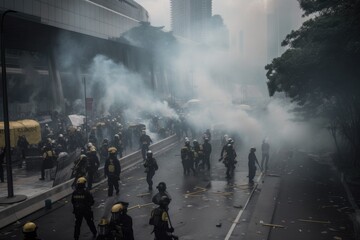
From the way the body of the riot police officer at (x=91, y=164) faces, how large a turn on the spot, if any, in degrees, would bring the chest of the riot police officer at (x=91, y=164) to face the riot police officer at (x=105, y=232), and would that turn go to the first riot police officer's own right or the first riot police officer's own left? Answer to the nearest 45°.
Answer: approximately 180°

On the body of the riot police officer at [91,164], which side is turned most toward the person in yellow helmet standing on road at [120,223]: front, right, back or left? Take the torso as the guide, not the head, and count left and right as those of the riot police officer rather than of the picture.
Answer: back

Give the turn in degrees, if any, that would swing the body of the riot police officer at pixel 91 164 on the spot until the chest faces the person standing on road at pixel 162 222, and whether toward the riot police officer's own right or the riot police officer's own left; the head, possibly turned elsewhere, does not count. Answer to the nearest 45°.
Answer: approximately 180°

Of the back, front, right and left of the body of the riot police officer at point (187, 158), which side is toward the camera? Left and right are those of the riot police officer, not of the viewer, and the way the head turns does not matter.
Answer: back

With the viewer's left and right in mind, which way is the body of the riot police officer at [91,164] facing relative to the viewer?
facing away from the viewer

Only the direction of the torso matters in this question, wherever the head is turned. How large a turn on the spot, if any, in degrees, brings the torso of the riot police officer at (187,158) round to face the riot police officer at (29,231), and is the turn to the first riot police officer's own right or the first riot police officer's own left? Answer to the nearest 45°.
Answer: approximately 180°

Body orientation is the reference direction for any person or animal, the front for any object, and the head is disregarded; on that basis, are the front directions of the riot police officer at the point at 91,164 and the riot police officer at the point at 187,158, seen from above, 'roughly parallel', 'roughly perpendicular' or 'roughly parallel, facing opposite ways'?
roughly parallel

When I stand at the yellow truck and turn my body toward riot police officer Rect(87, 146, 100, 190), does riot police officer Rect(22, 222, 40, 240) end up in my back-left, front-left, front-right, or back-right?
front-right

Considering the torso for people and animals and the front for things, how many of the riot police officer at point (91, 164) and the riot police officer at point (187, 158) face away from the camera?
2

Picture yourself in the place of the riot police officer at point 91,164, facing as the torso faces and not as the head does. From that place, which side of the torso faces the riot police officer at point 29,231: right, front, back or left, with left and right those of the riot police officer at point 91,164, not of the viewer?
back

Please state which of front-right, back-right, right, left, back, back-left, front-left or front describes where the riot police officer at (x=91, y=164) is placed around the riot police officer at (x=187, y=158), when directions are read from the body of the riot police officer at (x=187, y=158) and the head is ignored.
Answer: back-left

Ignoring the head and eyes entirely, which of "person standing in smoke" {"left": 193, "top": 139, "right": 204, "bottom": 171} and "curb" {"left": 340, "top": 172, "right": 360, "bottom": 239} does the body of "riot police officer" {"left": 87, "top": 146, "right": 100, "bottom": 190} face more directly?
the person standing in smoke

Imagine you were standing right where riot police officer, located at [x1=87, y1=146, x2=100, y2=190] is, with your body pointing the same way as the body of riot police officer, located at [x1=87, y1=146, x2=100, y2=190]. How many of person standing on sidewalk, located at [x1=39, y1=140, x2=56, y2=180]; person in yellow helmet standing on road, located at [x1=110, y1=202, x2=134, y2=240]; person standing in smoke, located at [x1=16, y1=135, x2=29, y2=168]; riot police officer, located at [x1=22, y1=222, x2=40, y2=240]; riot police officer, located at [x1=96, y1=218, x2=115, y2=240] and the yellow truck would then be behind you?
3

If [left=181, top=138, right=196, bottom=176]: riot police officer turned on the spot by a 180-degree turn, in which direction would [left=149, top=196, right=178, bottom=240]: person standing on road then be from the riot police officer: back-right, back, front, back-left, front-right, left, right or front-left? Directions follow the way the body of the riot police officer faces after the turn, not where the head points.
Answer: front
